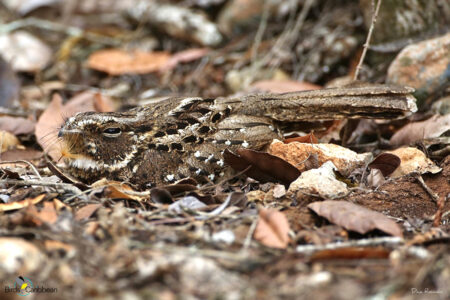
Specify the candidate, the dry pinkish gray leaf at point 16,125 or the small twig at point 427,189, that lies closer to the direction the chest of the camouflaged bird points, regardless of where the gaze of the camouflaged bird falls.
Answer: the dry pinkish gray leaf

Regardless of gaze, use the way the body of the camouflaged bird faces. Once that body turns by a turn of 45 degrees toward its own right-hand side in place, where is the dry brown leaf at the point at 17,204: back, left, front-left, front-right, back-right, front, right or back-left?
left

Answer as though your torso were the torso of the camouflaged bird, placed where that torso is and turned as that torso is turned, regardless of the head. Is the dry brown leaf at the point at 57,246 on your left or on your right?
on your left

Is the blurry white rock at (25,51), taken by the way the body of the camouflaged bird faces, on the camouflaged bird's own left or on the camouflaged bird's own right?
on the camouflaged bird's own right

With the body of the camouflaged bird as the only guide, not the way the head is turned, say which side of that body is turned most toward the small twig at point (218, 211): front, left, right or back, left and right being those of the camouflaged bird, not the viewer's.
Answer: left

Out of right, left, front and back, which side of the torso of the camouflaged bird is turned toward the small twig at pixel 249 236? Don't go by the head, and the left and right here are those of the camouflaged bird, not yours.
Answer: left

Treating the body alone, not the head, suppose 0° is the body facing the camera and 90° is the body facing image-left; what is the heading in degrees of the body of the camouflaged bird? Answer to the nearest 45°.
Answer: approximately 90°

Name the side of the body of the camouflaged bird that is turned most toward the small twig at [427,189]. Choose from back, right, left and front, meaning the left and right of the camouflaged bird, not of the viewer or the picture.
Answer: back

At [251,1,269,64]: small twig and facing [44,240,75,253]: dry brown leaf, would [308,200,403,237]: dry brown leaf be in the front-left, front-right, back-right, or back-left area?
front-left

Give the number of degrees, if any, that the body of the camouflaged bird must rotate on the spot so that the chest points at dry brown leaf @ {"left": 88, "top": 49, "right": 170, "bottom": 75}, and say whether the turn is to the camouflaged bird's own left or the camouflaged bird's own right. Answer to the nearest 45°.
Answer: approximately 90° to the camouflaged bird's own right

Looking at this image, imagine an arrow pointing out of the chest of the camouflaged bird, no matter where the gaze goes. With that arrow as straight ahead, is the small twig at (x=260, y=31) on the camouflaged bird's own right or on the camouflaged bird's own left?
on the camouflaged bird's own right
